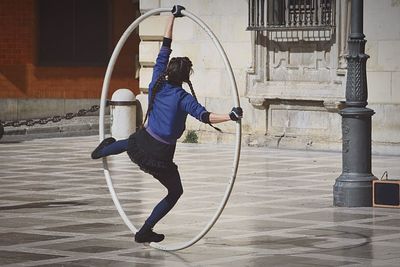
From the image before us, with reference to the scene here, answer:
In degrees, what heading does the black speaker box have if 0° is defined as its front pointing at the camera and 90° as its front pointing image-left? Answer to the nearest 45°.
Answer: approximately 0°
